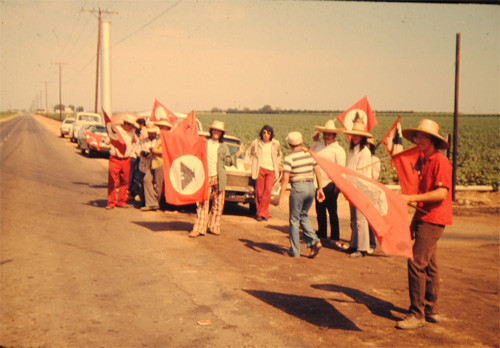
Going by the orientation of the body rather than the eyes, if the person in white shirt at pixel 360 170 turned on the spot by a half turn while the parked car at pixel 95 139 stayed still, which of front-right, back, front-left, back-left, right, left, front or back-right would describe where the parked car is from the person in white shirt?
left

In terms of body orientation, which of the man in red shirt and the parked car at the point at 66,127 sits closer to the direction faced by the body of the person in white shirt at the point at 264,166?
the man in red shirt

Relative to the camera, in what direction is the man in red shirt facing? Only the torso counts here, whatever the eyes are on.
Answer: to the viewer's left

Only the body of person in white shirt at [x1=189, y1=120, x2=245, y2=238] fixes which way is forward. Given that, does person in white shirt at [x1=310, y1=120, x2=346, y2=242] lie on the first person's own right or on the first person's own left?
on the first person's own left

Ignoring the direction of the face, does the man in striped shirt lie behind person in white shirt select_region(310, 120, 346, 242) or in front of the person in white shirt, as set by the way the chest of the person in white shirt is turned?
in front

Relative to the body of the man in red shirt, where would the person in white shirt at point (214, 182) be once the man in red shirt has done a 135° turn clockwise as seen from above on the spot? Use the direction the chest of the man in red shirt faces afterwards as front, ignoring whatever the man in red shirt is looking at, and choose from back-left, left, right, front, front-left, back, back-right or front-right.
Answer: left

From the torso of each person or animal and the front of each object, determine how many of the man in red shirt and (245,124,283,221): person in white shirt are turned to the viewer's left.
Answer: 1

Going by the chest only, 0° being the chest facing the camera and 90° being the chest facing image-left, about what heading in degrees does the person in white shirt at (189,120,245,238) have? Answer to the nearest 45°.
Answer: approximately 45°

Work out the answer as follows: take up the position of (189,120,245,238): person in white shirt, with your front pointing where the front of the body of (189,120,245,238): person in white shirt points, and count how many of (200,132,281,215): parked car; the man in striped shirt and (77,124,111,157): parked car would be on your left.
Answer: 1

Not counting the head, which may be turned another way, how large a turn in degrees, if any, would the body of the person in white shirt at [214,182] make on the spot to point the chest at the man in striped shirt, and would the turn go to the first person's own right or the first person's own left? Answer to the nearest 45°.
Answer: approximately 90° to the first person's own left

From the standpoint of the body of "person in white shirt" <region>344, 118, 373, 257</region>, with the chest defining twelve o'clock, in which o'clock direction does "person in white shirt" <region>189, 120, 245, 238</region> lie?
"person in white shirt" <region>189, 120, 245, 238</region> is roughly at 2 o'clock from "person in white shirt" <region>344, 118, 373, 257</region>.

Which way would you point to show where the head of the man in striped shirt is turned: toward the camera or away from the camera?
away from the camera
